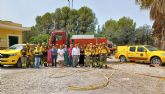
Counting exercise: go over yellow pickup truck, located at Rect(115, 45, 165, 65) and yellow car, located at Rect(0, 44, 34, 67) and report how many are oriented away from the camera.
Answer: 0

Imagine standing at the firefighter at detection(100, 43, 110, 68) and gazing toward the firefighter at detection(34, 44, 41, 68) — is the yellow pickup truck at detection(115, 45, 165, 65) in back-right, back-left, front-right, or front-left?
back-right

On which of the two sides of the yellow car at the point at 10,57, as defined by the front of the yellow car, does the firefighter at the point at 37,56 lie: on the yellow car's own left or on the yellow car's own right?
on the yellow car's own left
